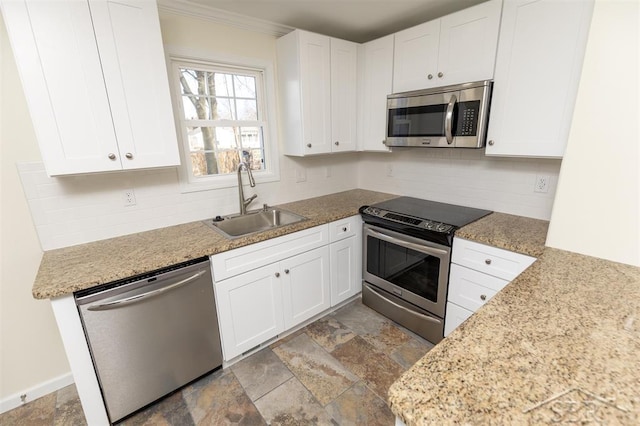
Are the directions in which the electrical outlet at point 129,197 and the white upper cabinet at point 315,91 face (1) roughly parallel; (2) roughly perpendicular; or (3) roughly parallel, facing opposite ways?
roughly parallel

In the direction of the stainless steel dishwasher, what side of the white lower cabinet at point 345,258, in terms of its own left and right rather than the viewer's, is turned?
right

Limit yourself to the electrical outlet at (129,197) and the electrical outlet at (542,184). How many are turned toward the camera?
2

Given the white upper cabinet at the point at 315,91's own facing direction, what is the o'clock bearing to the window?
The window is roughly at 4 o'clock from the white upper cabinet.

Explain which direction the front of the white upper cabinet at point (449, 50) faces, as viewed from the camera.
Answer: facing the viewer and to the left of the viewer

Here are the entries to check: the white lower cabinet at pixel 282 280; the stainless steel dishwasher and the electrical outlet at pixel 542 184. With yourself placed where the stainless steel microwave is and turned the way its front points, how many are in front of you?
2

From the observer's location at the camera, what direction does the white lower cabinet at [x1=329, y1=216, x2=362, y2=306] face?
facing the viewer and to the right of the viewer

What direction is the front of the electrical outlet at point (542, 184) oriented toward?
toward the camera

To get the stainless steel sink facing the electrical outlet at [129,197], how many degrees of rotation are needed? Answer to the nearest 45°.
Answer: approximately 135° to its right

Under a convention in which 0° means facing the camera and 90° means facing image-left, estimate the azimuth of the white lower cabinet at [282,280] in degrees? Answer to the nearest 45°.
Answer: approximately 315°

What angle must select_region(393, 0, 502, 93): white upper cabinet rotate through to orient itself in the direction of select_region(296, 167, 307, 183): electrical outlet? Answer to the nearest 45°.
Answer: approximately 45° to its right

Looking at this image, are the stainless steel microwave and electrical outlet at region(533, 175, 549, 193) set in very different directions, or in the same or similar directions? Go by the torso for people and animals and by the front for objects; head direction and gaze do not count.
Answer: same or similar directions

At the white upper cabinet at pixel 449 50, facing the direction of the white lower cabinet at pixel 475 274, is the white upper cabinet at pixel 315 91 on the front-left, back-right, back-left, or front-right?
back-right

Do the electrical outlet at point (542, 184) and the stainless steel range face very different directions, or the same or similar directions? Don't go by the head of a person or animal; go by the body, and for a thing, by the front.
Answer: same or similar directions
